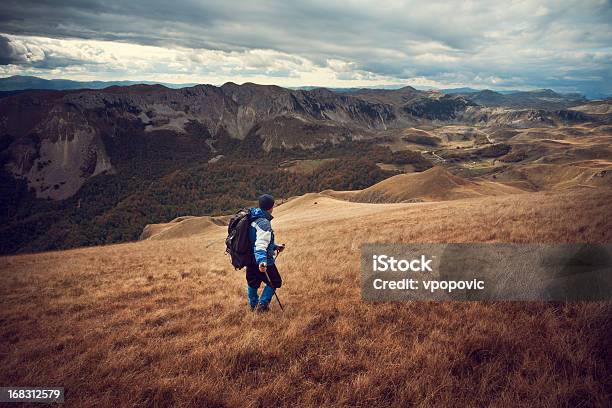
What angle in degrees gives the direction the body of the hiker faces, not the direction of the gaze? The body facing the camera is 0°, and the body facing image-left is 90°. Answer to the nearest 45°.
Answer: approximately 270°
